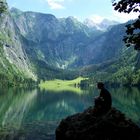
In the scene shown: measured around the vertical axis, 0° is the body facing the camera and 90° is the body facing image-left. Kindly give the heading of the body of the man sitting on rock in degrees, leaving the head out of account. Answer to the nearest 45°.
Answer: approximately 90°
